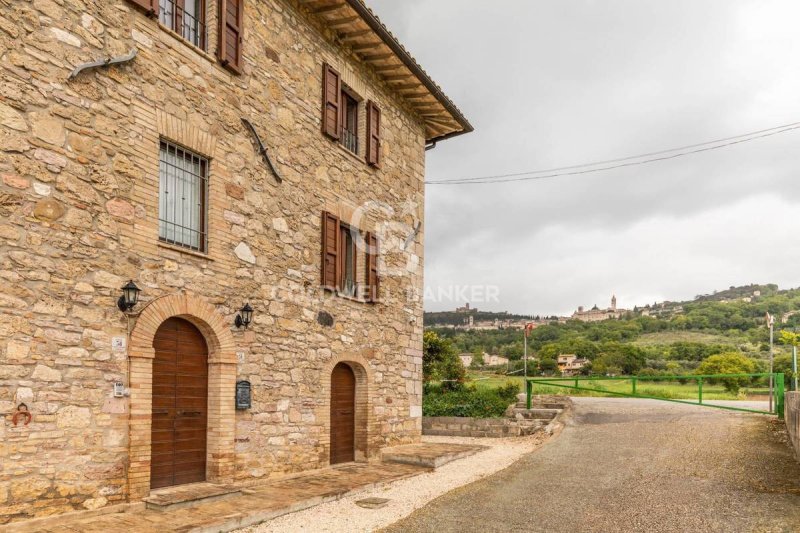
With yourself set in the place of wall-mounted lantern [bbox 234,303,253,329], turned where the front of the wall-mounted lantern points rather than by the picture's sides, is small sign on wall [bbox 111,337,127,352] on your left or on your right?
on your right

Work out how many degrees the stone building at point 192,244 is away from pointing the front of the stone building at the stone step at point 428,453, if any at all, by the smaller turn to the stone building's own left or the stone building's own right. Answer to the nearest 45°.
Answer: approximately 90° to the stone building's own left

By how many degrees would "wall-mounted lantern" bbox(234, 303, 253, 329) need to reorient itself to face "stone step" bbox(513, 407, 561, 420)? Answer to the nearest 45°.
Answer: approximately 90° to its left

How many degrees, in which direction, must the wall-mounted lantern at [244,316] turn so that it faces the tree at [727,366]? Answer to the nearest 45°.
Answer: approximately 90° to its left

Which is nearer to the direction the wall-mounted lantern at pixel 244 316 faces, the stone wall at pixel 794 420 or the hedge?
the stone wall

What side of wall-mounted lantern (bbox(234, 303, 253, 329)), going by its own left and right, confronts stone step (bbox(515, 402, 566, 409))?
left

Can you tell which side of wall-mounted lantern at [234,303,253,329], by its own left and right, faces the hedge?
left

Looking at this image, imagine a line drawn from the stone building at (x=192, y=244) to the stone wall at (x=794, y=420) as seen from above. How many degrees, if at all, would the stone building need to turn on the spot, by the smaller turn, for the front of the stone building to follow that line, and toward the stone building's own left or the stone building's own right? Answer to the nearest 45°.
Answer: approximately 45° to the stone building's own left

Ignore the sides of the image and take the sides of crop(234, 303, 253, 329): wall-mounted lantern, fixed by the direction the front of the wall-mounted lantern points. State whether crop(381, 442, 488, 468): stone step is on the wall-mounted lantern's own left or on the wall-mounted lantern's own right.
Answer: on the wall-mounted lantern's own left

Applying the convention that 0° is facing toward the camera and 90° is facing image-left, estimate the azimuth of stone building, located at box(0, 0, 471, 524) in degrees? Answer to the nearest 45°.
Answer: approximately 315°

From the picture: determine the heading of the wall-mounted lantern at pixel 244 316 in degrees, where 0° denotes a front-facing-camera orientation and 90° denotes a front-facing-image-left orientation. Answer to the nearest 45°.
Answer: approximately 315°
